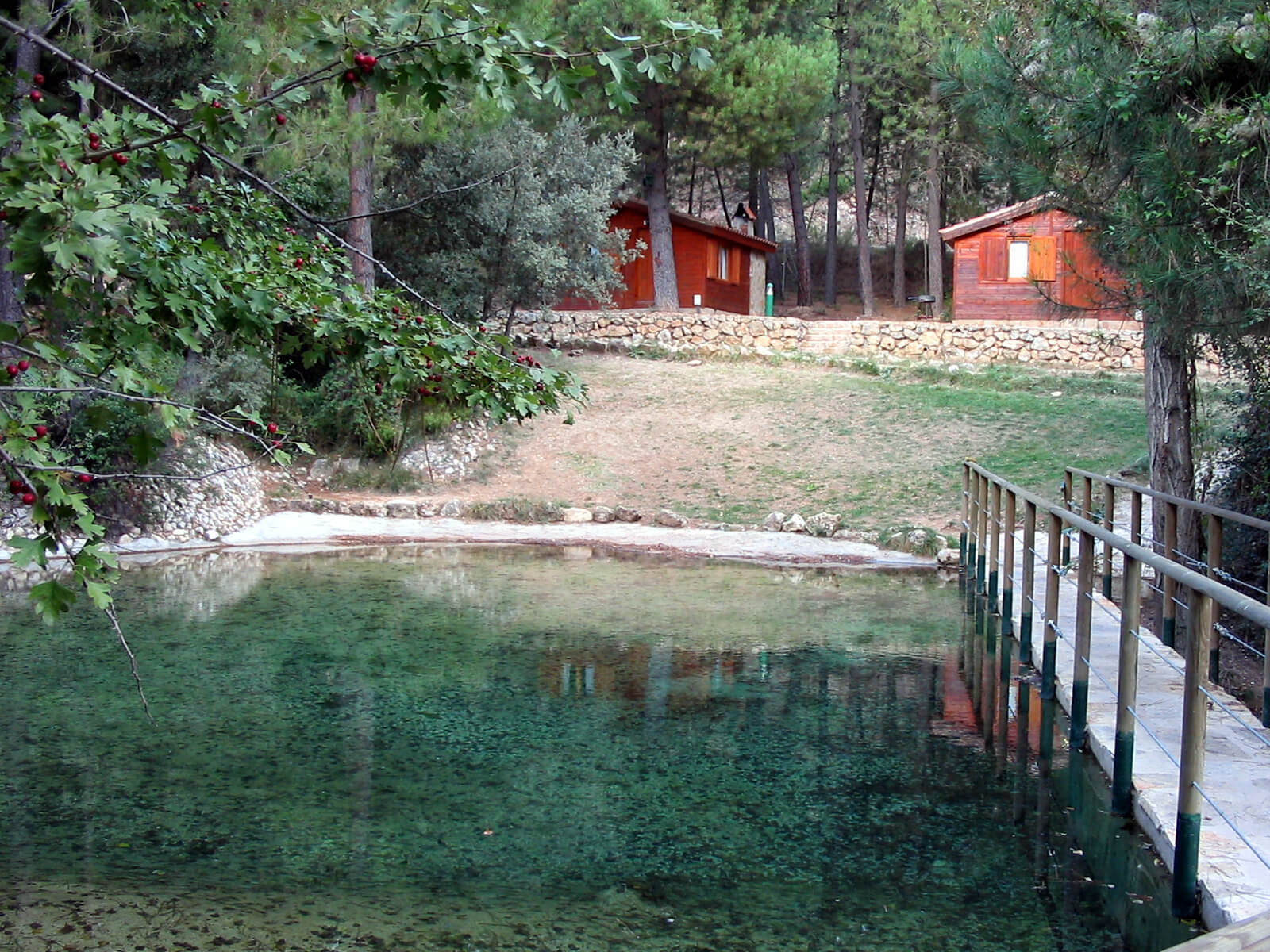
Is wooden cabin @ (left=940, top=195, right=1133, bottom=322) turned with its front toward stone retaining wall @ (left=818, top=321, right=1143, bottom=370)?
yes

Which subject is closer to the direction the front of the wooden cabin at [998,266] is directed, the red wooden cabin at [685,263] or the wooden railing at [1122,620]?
the wooden railing

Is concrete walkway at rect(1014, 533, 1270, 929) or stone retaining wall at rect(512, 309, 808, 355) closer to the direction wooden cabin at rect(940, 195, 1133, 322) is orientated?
the concrete walkway

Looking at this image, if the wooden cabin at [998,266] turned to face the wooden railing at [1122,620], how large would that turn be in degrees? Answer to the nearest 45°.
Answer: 0° — it already faces it

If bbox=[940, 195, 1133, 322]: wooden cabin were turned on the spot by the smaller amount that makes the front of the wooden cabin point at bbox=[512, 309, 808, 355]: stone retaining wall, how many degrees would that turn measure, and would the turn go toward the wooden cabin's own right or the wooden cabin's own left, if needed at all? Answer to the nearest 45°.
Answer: approximately 45° to the wooden cabin's own right

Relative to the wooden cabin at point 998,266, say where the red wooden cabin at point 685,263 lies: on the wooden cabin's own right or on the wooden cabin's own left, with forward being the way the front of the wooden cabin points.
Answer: on the wooden cabin's own right

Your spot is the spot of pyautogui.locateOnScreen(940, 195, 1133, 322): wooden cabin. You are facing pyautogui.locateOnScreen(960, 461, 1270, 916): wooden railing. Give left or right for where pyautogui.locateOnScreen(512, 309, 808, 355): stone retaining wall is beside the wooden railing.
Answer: right

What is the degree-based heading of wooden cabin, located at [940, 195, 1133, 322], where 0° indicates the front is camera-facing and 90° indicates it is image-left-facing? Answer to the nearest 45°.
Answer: approximately 0°

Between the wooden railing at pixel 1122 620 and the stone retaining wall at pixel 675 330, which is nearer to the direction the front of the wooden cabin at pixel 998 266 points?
the wooden railing

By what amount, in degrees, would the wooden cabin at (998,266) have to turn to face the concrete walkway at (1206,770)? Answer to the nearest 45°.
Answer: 0° — it already faces it

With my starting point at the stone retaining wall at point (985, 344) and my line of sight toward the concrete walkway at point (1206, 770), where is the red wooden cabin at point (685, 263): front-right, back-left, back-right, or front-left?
back-right
